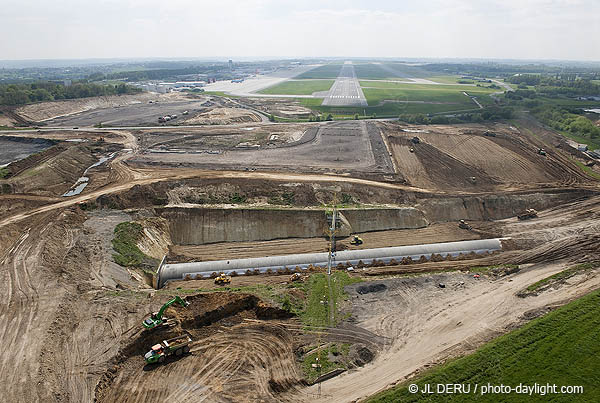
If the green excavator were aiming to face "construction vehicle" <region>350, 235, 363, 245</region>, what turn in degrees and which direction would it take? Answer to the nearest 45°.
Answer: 0° — it already faces it

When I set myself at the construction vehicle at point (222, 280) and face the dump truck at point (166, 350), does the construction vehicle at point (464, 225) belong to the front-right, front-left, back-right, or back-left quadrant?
back-left

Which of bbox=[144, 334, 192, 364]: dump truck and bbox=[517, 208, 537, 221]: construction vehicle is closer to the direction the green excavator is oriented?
the construction vehicle

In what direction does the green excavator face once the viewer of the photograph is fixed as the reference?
facing away from the viewer and to the right of the viewer

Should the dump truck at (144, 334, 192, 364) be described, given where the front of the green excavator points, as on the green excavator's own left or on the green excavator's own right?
on the green excavator's own right

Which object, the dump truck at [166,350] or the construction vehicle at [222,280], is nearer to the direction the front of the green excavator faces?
the construction vehicle
